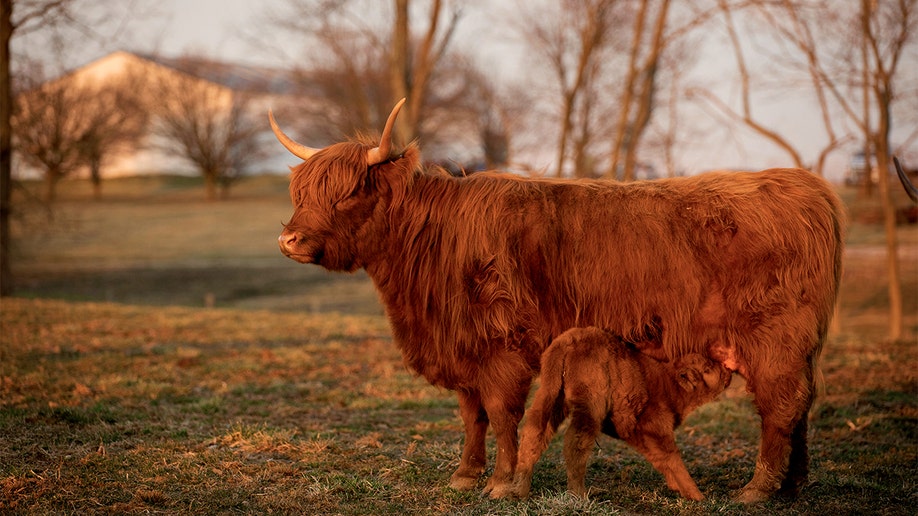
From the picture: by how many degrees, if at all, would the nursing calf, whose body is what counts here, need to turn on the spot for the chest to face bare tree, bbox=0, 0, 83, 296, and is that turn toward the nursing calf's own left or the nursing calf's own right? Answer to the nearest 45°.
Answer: approximately 90° to the nursing calf's own left

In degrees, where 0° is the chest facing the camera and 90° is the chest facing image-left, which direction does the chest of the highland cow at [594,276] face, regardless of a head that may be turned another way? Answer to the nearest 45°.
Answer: approximately 90°

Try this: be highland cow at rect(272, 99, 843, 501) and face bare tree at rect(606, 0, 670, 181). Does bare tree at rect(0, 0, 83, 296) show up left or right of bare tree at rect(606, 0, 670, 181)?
left

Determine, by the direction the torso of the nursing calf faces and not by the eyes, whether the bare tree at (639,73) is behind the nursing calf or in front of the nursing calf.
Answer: in front

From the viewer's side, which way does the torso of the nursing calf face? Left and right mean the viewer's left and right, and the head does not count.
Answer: facing away from the viewer and to the right of the viewer

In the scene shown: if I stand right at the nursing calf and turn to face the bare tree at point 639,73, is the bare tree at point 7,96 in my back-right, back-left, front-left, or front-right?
front-left

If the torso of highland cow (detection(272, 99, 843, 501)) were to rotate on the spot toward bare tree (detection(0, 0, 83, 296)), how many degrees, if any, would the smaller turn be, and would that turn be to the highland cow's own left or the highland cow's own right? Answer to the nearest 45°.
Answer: approximately 45° to the highland cow's own right

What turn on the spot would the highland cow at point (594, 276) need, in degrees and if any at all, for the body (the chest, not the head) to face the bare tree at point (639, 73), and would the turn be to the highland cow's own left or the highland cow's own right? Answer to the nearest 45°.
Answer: approximately 90° to the highland cow's own right

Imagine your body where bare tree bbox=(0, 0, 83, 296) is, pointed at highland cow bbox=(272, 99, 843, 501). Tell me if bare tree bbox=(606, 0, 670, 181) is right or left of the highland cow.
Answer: left

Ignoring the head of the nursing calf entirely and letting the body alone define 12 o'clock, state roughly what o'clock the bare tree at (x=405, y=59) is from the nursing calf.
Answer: The bare tree is roughly at 10 o'clock from the nursing calf.
